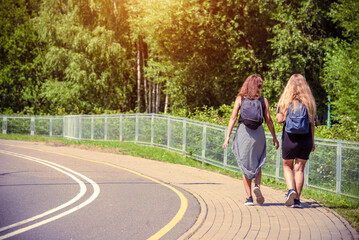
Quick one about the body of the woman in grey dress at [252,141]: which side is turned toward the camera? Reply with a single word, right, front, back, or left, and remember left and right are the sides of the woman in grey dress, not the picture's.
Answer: back

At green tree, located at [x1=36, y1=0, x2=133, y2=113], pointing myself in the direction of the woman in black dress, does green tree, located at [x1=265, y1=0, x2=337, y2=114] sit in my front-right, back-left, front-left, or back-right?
front-left

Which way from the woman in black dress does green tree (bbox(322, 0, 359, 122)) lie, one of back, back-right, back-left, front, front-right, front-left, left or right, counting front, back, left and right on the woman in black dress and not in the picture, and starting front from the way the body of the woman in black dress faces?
front

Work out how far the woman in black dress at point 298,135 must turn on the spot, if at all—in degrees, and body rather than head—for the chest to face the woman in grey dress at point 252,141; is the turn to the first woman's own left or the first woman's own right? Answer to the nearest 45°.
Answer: approximately 90° to the first woman's own left

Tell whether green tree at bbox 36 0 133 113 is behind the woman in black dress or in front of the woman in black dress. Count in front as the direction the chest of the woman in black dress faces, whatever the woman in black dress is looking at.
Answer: in front

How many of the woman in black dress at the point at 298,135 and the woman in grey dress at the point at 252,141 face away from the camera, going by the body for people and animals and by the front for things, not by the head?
2

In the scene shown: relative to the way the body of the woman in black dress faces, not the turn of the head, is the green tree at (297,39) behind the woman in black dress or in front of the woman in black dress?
in front

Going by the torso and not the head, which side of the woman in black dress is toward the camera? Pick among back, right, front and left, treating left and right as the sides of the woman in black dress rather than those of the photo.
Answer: back

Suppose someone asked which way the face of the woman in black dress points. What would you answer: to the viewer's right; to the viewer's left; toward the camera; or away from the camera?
away from the camera

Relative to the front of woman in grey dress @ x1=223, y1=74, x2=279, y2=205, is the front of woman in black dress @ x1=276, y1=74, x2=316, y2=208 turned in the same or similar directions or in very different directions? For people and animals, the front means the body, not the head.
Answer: same or similar directions
